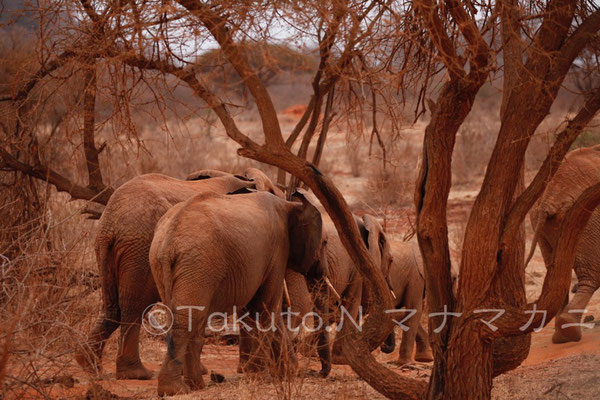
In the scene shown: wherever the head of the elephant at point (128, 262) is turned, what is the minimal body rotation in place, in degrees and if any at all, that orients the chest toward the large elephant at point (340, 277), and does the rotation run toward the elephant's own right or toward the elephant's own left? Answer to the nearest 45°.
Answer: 0° — it already faces it

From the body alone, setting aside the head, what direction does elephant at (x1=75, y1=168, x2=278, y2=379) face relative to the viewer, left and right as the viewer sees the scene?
facing away from the viewer and to the right of the viewer

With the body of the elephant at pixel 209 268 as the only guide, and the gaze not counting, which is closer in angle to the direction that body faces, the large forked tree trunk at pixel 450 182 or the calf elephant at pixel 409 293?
the calf elephant

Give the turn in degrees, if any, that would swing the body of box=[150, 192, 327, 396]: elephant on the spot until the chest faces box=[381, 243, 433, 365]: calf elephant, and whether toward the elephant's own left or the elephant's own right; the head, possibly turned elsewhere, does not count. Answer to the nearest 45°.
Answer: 0° — it already faces it

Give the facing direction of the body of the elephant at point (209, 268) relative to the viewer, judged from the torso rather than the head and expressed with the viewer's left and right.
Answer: facing away from the viewer and to the right of the viewer
